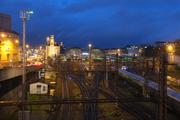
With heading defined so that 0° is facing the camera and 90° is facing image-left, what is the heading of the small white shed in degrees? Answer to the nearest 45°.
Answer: approximately 0°
